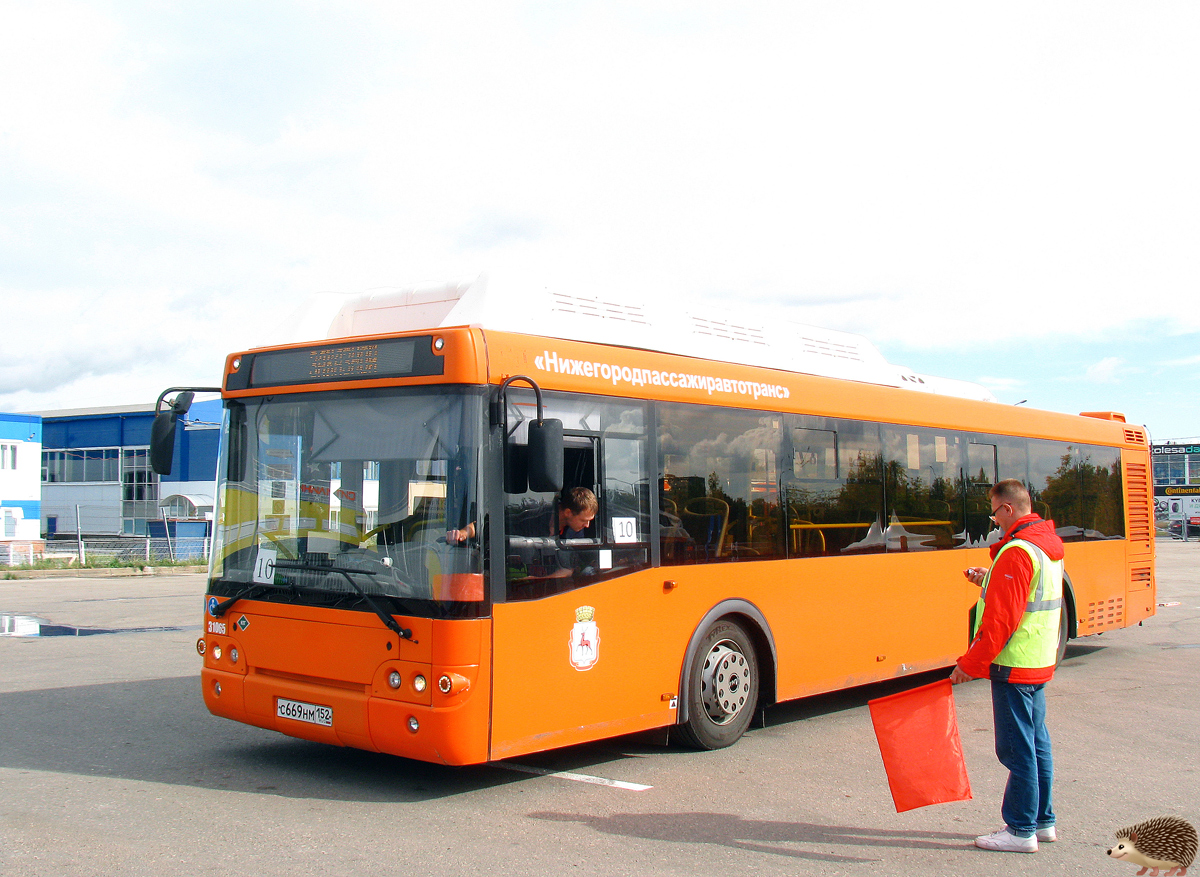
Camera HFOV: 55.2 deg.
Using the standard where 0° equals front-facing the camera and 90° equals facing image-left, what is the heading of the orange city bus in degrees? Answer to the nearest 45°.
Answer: approximately 45°

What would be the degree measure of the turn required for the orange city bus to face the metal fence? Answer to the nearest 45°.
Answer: approximately 90° to its right

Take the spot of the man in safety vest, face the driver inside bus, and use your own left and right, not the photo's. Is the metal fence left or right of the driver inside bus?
right

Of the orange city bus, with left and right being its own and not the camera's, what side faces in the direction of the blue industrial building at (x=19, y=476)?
right

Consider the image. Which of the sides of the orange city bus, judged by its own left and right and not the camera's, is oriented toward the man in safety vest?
left
